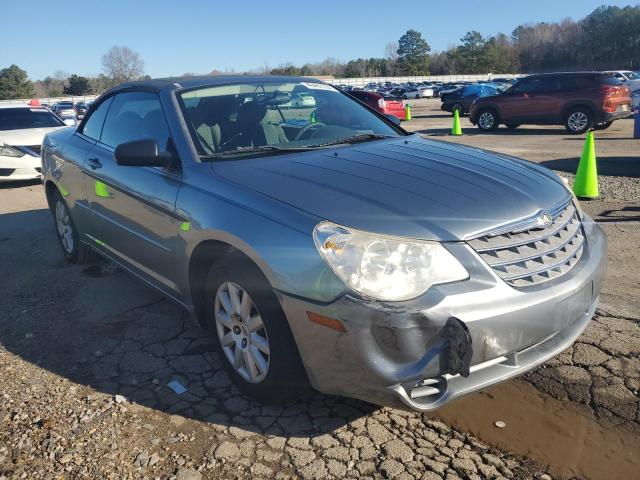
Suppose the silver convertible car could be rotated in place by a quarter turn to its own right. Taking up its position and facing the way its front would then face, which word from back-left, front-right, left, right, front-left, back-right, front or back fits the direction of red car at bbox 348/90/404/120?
back-right

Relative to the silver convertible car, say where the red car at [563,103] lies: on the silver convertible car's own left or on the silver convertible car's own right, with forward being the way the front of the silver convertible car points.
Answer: on the silver convertible car's own left

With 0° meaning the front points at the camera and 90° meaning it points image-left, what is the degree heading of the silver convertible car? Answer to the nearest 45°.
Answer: approximately 315°

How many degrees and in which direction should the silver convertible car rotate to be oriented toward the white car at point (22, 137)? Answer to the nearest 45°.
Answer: approximately 180°

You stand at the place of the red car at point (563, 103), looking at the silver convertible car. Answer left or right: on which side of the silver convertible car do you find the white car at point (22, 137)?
right
